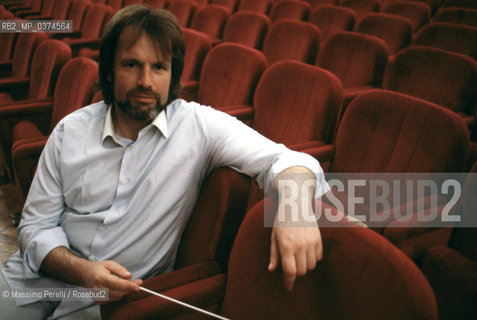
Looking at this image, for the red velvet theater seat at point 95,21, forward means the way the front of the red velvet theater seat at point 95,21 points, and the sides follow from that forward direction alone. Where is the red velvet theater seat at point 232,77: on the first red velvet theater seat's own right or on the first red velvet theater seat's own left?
on the first red velvet theater seat's own left

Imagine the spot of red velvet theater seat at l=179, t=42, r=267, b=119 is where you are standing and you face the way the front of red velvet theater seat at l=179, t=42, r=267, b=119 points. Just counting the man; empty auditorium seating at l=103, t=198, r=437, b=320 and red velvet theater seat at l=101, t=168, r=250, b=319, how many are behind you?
0

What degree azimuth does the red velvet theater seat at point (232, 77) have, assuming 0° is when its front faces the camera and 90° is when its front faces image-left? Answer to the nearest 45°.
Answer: approximately 45°

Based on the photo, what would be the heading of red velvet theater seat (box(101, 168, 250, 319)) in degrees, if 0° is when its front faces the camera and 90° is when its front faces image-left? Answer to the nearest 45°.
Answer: approximately 45°

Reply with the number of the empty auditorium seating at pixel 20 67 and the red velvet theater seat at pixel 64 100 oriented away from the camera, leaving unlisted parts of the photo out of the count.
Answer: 0

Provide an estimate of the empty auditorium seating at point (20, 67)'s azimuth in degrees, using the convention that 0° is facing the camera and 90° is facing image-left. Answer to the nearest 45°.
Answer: approximately 45°

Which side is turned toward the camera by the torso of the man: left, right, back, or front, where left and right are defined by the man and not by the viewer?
front

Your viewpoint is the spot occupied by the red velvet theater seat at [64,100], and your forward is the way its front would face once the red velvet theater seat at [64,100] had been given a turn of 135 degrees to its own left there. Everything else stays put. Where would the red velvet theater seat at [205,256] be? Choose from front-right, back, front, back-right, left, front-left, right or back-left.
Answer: right

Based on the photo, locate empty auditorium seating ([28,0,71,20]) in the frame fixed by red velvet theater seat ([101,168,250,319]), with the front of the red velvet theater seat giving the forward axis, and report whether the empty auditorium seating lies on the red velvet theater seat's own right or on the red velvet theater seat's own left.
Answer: on the red velvet theater seat's own right

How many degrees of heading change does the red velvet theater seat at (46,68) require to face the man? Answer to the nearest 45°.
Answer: approximately 45° to its left

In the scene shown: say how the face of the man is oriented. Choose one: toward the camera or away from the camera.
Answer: toward the camera

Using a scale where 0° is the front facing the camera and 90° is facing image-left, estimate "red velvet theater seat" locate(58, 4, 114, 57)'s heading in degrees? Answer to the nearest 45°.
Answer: approximately 45°

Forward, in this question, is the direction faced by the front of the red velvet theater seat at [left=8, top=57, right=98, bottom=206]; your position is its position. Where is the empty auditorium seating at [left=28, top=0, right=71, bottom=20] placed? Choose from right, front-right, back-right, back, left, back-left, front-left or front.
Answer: back-right

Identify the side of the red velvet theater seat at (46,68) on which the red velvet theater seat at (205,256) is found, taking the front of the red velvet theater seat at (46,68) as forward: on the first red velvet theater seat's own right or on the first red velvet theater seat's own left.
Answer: on the first red velvet theater seat's own left

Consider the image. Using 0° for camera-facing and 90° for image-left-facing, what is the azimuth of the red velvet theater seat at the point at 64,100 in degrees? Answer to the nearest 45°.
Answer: approximately 45°
